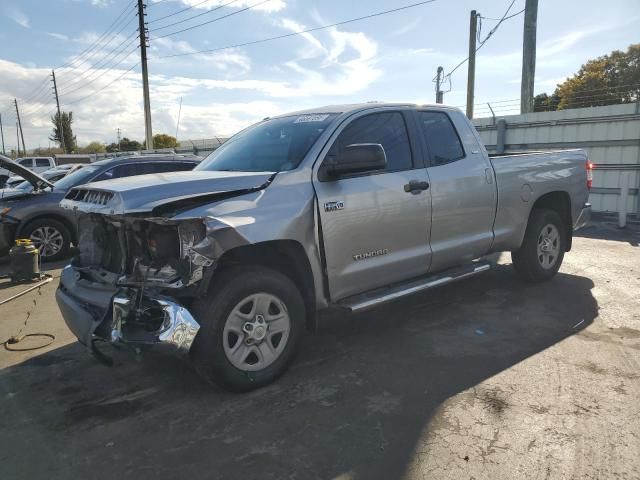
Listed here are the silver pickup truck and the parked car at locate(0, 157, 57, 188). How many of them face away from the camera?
0

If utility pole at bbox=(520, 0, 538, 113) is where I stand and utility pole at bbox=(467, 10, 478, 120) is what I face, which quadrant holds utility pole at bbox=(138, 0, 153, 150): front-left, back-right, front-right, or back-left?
front-left

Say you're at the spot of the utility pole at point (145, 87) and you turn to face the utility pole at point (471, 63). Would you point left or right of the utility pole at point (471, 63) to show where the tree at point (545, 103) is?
left

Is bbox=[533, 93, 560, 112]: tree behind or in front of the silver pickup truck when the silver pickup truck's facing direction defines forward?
behind

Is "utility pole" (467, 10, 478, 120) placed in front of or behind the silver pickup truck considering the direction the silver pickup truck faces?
behind

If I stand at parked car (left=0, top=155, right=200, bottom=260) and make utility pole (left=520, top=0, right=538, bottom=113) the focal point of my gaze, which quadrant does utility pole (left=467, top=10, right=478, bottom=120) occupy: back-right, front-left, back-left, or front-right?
front-left

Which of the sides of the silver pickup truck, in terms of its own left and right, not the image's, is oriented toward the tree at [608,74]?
back

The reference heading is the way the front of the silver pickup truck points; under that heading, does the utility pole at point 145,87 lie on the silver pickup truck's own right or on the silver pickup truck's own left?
on the silver pickup truck's own right
